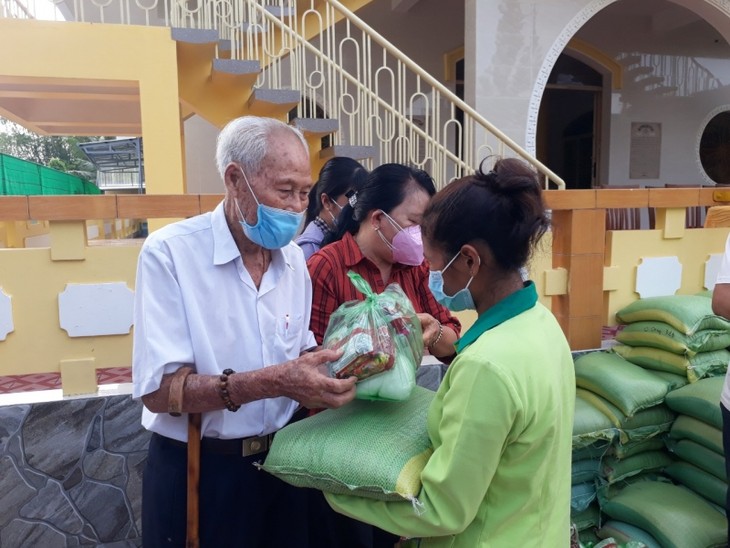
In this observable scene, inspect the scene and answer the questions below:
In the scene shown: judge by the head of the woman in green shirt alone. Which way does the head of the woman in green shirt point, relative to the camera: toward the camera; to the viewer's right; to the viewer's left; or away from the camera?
to the viewer's left

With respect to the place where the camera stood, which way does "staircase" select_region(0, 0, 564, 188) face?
facing to the right of the viewer

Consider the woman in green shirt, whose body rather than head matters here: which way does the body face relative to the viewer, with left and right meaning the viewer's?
facing away from the viewer and to the left of the viewer

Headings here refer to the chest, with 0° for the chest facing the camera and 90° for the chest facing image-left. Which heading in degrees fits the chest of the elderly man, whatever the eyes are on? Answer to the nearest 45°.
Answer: approximately 315°

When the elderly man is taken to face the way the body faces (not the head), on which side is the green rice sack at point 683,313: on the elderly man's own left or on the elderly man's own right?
on the elderly man's own left

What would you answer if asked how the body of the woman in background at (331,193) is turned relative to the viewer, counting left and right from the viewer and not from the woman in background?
facing to the right of the viewer

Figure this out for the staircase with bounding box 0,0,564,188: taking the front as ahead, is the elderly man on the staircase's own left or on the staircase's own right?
on the staircase's own right

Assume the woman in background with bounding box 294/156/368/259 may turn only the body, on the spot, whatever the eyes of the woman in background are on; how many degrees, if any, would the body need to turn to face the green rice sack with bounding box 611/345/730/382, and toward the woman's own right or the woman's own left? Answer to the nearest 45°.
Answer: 0° — they already face it

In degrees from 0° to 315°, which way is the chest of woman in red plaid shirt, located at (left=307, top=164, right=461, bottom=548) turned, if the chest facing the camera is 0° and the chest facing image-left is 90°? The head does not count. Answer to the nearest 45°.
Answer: approximately 315°

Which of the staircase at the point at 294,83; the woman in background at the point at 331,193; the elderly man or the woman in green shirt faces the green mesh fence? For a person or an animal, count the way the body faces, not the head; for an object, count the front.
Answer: the woman in green shirt

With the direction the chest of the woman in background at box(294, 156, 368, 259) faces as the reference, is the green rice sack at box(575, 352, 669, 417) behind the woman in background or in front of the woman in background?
in front

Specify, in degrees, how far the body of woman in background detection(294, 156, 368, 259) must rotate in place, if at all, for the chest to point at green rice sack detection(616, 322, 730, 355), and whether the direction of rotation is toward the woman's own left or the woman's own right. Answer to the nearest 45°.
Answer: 0° — they already face it

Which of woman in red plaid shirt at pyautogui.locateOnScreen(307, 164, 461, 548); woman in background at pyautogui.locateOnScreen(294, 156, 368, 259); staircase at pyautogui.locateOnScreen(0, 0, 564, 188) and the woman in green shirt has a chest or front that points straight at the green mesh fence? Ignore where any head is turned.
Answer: the woman in green shirt

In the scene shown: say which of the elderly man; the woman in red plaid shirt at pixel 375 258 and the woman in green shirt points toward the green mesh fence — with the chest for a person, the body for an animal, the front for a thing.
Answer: the woman in green shirt
